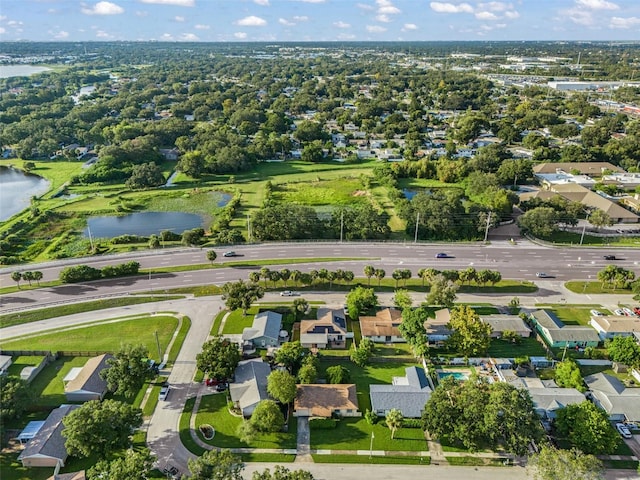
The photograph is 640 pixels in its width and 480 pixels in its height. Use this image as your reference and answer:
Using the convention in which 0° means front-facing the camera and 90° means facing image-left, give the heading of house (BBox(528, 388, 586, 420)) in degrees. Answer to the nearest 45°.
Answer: approximately 0°

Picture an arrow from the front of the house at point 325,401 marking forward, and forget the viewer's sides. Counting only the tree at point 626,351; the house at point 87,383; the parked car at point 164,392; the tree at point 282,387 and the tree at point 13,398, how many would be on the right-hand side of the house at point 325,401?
4

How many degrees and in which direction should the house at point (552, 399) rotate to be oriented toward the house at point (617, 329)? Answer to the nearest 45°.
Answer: approximately 180°

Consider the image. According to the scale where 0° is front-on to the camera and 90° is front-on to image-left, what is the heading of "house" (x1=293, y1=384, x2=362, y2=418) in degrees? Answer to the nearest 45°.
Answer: approximately 0°

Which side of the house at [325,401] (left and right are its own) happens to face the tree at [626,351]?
left

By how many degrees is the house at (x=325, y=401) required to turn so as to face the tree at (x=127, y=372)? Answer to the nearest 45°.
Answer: approximately 90° to its right

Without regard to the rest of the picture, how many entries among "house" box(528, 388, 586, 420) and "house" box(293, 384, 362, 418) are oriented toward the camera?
2

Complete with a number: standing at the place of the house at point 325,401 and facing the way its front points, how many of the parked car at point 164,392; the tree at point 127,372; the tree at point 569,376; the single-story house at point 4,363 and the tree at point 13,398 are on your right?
4

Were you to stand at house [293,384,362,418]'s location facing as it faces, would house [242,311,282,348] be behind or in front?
behind

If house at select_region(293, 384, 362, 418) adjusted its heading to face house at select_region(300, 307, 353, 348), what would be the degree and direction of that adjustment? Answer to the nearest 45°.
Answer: approximately 180°
